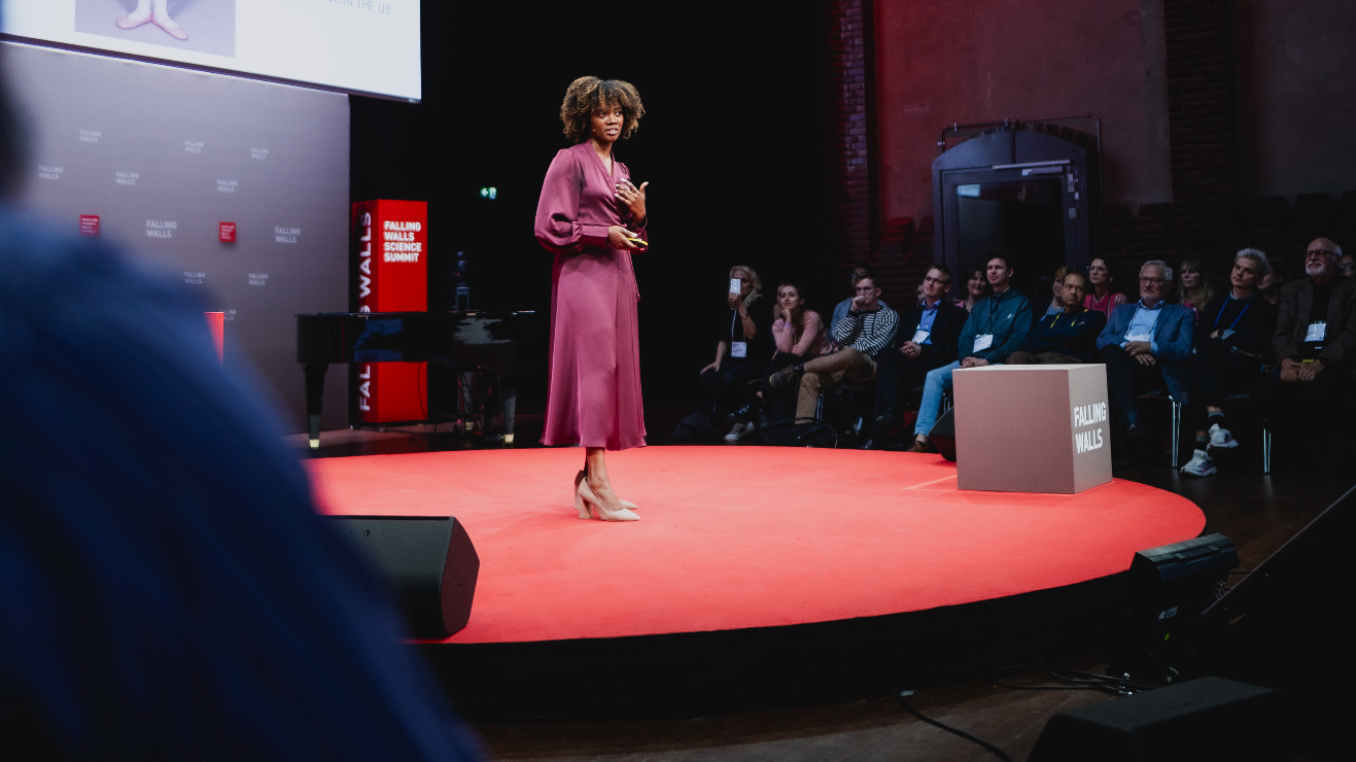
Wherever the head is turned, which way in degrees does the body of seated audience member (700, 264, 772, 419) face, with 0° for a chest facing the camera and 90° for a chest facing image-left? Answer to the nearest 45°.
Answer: approximately 45°

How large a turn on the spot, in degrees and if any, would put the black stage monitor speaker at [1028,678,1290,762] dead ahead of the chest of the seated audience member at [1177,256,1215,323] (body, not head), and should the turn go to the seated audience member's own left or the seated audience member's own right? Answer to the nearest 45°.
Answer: approximately 45° to the seated audience member's own left

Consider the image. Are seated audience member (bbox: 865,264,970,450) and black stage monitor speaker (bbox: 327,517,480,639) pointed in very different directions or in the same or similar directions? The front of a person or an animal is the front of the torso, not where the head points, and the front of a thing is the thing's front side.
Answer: very different directions

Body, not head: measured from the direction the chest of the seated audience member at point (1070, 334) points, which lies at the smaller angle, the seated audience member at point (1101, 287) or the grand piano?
the grand piano

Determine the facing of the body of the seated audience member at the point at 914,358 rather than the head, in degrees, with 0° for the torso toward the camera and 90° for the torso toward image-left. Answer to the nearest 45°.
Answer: approximately 45°

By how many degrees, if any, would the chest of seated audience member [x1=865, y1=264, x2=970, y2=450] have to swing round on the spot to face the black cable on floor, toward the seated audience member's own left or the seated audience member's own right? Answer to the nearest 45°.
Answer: approximately 45° to the seated audience member's own left

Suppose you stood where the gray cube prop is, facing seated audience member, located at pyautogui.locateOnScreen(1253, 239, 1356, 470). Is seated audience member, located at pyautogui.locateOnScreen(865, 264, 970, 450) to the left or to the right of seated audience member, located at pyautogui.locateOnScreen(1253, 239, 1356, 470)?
left

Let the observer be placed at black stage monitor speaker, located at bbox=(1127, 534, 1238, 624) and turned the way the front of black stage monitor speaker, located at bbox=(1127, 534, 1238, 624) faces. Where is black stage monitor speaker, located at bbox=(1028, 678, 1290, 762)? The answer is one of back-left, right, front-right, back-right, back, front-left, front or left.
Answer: back-left

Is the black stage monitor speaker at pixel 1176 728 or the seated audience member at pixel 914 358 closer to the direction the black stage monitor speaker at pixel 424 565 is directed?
the seated audience member
